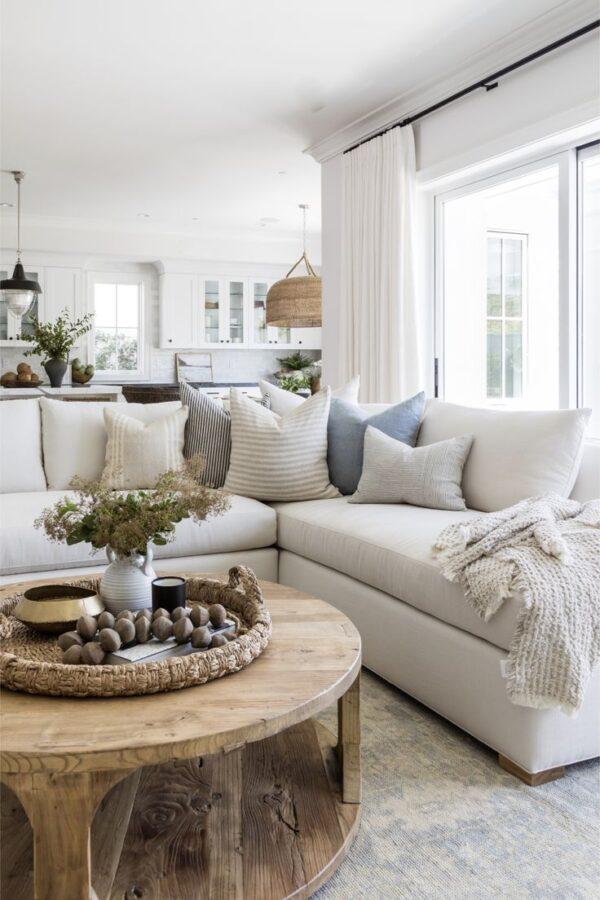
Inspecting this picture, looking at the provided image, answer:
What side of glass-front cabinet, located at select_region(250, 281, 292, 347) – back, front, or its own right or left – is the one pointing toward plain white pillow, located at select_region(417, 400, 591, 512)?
front

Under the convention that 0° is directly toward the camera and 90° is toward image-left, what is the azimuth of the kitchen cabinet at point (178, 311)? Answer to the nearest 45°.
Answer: approximately 0°

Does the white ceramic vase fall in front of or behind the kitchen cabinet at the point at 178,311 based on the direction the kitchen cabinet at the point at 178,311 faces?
in front

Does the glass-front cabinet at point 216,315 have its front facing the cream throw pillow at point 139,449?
yes

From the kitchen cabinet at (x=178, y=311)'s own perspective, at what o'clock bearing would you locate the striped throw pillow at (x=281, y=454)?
The striped throw pillow is roughly at 12 o'clock from the kitchen cabinet.

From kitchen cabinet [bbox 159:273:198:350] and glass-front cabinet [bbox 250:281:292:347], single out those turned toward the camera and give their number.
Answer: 2

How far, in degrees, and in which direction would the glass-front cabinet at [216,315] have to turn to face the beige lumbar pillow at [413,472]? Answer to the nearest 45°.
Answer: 0° — it already faces it

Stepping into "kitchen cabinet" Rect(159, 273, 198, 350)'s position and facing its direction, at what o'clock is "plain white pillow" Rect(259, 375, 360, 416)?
The plain white pillow is roughly at 12 o'clock from the kitchen cabinet.

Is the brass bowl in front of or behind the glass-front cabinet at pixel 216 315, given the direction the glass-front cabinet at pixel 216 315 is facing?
in front

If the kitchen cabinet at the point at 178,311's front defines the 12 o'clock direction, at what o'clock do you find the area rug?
The area rug is roughly at 12 o'clock from the kitchen cabinet.

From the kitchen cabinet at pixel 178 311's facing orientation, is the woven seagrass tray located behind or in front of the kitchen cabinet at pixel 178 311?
in front
